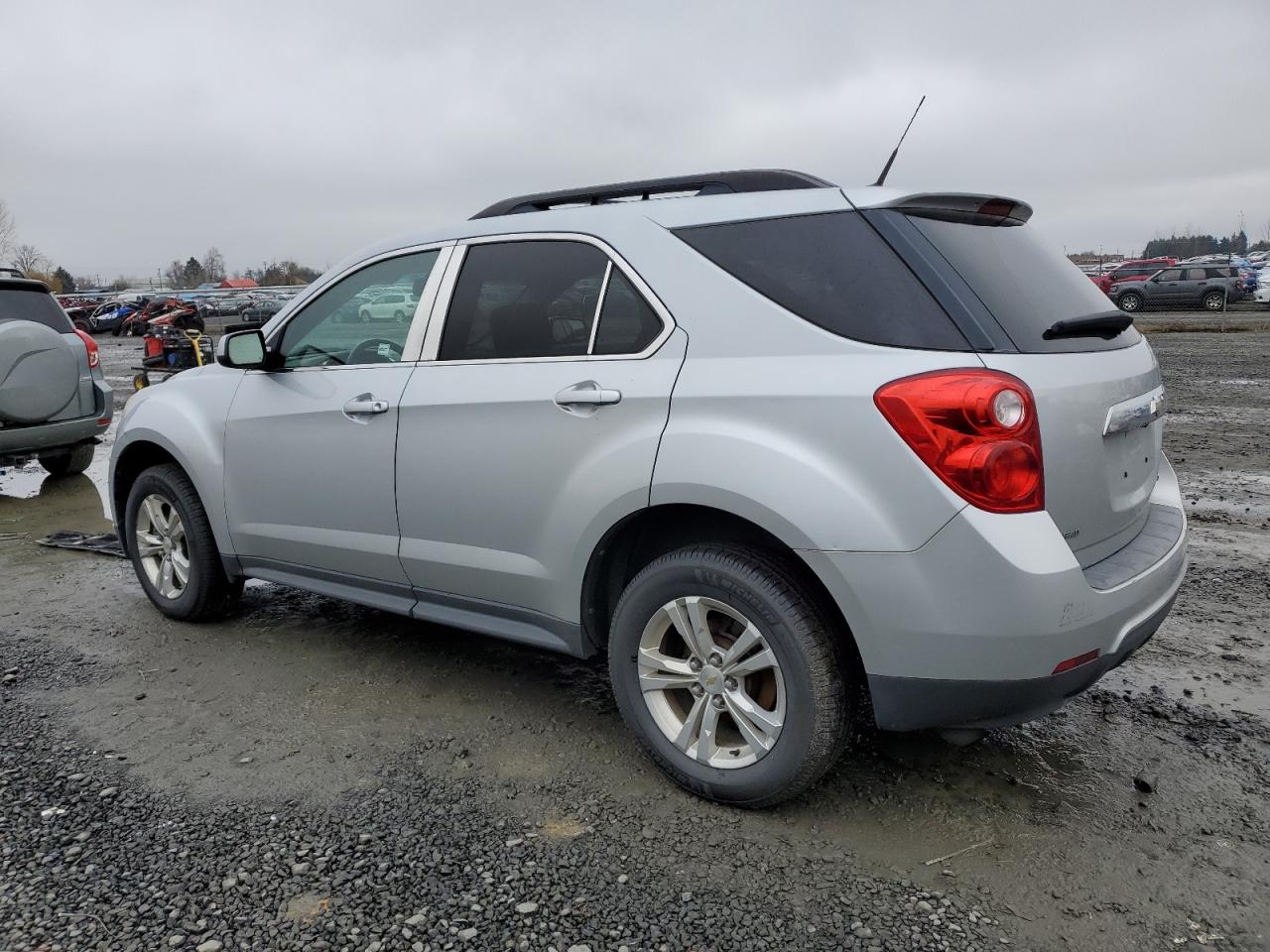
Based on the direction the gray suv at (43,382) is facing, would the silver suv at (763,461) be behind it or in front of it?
behind

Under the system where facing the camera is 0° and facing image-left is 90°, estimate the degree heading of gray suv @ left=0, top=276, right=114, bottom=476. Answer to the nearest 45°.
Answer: approximately 180°

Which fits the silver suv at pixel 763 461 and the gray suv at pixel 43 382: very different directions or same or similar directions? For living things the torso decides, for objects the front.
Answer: same or similar directions

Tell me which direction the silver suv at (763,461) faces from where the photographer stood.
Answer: facing away from the viewer and to the left of the viewer

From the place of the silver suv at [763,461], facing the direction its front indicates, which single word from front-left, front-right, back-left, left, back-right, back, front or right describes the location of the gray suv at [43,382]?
front

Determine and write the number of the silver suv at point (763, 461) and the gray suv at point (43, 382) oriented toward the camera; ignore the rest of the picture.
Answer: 0
